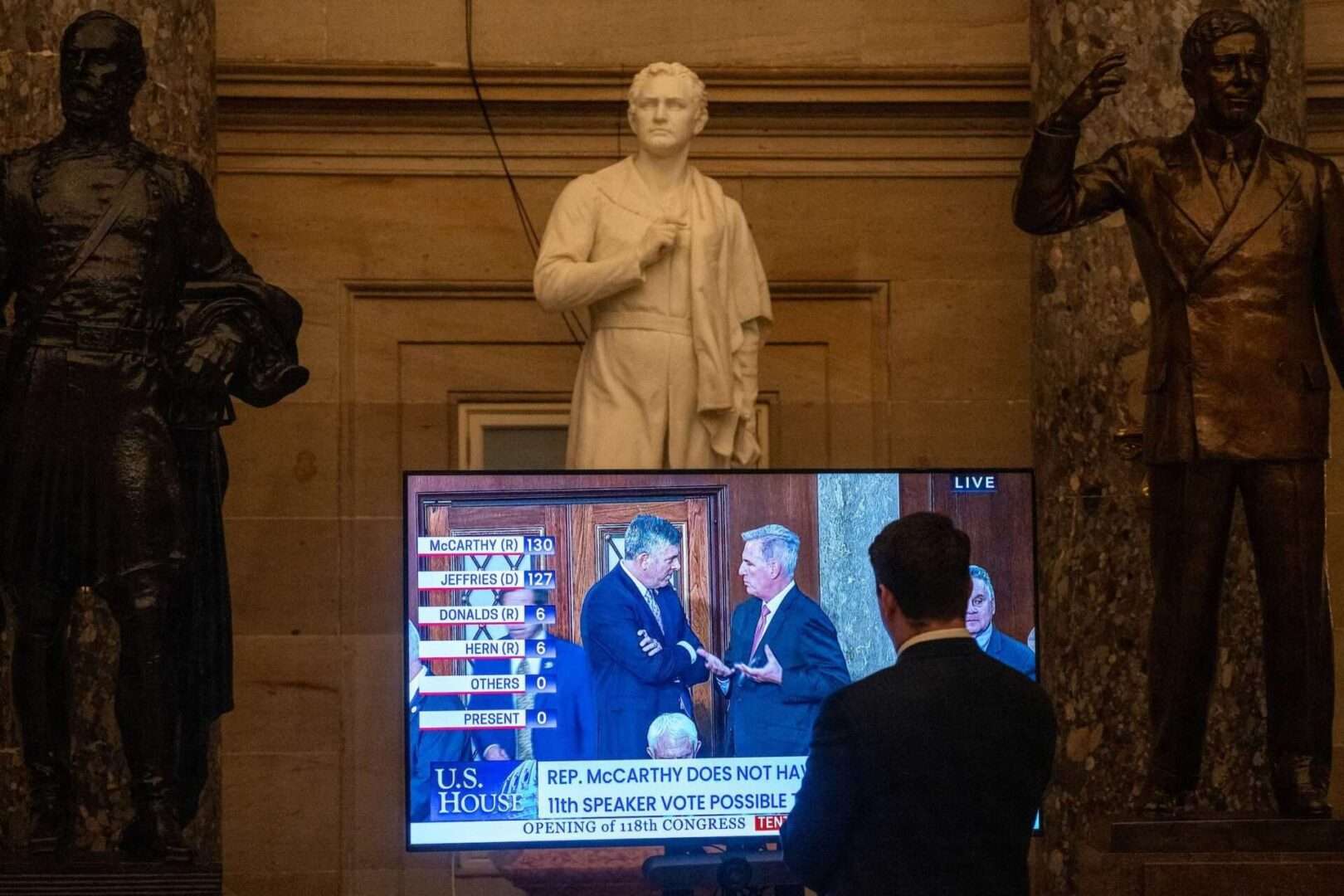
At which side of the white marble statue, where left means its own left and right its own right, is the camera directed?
front

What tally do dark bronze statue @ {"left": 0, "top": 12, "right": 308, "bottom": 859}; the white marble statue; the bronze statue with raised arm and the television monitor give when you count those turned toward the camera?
4

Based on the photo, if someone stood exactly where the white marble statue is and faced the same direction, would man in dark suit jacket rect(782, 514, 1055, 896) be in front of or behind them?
in front

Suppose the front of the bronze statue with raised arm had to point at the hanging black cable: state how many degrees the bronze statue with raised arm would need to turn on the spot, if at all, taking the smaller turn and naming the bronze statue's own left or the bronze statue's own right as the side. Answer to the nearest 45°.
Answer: approximately 135° to the bronze statue's own right

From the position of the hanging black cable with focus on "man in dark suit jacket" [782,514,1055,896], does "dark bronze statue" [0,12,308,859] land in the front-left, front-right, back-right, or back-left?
front-right

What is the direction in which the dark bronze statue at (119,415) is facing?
toward the camera

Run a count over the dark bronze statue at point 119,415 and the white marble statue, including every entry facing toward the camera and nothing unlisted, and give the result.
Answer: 2

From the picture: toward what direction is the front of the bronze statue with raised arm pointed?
toward the camera

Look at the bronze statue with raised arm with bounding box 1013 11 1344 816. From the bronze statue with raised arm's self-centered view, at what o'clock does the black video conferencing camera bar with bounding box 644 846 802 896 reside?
The black video conferencing camera bar is roughly at 2 o'clock from the bronze statue with raised arm.

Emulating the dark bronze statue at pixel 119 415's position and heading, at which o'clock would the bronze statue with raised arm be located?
The bronze statue with raised arm is roughly at 9 o'clock from the dark bronze statue.

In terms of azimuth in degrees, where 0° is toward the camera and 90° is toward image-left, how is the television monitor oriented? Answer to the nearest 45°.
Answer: approximately 0°
